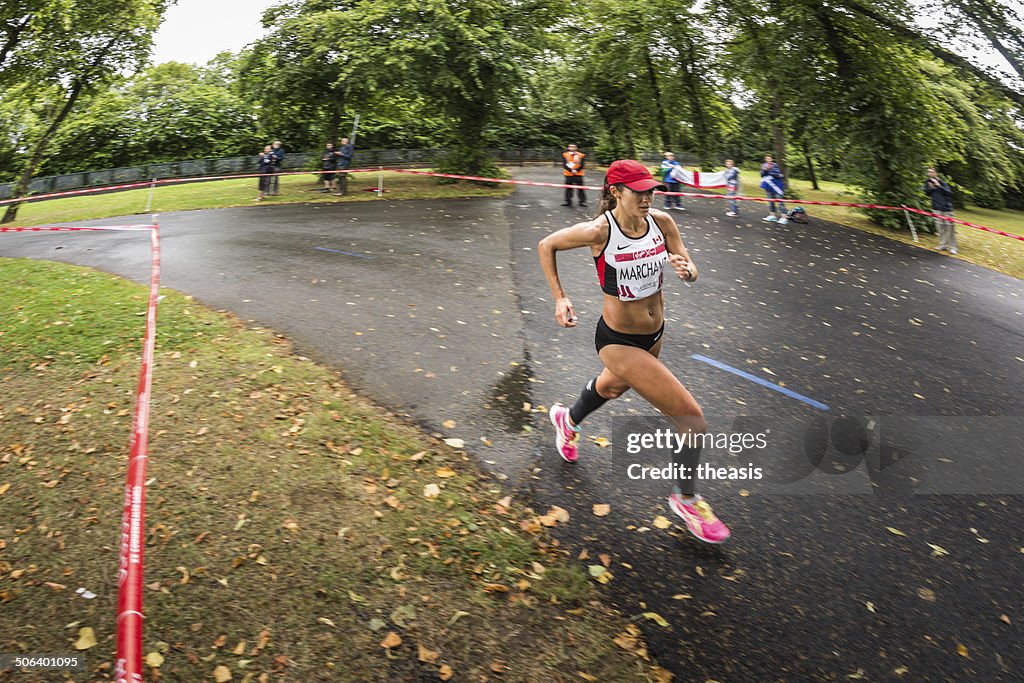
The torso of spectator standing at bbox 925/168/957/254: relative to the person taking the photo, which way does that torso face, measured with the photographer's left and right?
facing the viewer and to the left of the viewer

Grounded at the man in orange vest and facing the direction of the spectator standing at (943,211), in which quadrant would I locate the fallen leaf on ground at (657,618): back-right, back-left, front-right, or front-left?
front-right

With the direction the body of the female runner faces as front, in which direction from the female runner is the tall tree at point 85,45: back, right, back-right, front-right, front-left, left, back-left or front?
back

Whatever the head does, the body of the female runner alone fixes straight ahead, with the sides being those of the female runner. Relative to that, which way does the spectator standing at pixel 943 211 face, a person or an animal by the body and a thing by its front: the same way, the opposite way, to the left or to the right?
to the right

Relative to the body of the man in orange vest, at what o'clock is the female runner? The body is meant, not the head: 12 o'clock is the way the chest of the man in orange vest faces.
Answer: The female runner is roughly at 12 o'clock from the man in orange vest.

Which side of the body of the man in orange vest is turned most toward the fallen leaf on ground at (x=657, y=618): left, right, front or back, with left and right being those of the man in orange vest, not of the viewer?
front

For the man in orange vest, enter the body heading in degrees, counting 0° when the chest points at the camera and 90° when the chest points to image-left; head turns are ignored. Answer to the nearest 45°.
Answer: approximately 0°

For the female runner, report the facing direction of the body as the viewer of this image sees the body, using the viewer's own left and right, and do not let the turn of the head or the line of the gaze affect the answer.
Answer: facing the viewer and to the right of the viewer

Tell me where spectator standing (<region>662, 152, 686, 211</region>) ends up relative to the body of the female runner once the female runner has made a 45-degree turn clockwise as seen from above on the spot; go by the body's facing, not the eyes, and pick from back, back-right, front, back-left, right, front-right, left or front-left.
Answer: back

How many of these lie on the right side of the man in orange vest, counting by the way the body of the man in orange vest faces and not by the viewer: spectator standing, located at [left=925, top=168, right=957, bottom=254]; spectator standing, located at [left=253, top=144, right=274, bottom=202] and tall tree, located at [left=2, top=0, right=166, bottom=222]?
2

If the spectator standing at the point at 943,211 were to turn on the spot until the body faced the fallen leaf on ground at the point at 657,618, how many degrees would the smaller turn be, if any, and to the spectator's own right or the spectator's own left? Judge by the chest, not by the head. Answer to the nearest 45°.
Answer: approximately 45° to the spectator's own left

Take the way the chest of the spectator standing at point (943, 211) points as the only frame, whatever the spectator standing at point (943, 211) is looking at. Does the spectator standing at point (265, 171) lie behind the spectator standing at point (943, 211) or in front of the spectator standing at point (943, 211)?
in front

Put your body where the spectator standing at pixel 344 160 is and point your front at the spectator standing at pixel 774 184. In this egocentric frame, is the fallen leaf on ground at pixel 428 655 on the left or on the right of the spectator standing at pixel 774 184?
right

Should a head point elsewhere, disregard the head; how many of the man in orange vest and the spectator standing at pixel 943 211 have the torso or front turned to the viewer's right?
0

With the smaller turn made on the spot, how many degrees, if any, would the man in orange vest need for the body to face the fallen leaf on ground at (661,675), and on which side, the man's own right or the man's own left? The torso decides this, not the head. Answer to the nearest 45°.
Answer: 0° — they already face it

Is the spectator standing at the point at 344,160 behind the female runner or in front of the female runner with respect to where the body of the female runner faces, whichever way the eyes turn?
behind
